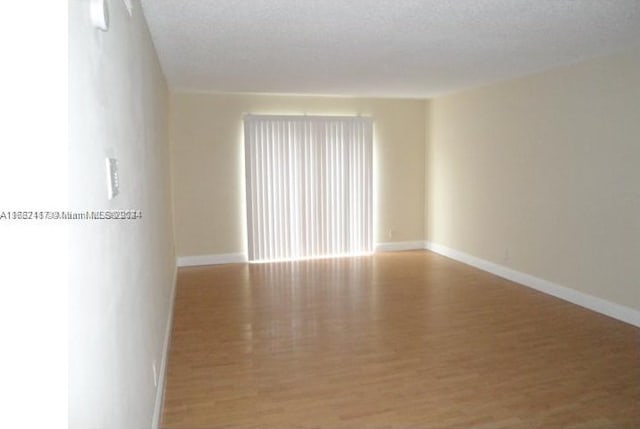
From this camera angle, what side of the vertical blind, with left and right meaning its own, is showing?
front
